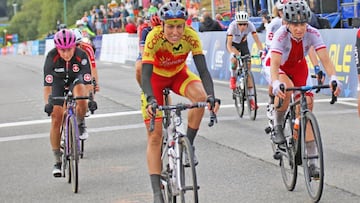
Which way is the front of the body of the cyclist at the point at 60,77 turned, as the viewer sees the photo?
toward the camera

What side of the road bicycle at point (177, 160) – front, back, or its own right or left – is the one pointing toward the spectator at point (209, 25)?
back

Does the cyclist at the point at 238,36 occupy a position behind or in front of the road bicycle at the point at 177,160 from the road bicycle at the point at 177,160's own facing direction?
behind

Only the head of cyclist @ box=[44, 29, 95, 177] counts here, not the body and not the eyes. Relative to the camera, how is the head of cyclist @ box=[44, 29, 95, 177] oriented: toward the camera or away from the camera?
toward the camera

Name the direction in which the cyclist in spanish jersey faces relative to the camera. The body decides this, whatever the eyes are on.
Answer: toward the camera

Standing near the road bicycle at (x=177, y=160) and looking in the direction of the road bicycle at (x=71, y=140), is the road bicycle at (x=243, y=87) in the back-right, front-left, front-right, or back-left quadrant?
front-right

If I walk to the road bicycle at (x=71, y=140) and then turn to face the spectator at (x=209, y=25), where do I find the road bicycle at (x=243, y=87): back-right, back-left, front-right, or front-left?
front-right

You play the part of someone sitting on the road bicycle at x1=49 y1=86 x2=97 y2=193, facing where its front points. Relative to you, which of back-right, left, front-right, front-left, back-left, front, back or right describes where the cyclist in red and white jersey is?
front-left

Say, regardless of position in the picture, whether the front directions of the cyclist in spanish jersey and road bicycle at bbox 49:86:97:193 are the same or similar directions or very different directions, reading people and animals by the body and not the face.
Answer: same or similar directions

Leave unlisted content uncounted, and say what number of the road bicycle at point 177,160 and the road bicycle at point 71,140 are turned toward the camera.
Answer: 2

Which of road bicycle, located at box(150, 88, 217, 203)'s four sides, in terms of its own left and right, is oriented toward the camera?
front
